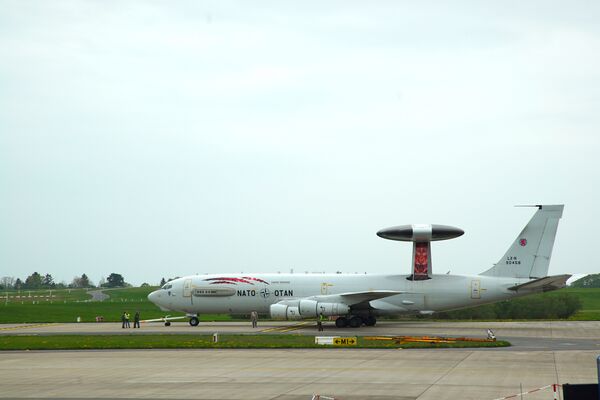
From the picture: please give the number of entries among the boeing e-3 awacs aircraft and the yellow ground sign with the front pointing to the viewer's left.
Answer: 1

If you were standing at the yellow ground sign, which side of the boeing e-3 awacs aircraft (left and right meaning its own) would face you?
left

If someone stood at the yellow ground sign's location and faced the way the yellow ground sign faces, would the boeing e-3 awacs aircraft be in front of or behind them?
behind

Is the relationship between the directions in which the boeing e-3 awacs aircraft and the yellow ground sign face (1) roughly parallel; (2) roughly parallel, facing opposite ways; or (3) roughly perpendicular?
roughly perpendicular

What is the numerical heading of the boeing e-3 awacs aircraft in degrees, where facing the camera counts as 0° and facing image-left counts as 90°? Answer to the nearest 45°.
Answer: approximately 90°

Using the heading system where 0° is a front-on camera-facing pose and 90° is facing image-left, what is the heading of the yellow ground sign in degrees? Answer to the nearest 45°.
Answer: approximately 0°
